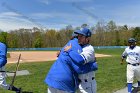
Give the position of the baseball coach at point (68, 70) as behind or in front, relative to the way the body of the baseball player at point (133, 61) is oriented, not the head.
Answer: in front

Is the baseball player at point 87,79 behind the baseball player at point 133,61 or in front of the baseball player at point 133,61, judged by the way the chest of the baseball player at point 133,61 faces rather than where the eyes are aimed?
in front

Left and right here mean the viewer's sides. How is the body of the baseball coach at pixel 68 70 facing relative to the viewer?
facing to the right of the viewer
